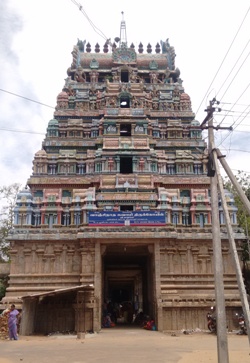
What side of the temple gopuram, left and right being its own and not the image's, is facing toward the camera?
front

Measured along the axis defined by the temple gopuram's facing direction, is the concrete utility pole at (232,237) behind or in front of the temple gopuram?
in front

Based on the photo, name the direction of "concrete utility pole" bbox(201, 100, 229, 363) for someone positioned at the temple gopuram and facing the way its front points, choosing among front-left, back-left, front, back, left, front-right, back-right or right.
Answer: front
